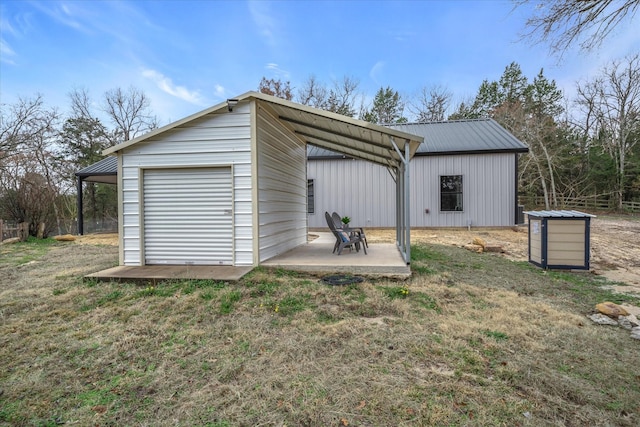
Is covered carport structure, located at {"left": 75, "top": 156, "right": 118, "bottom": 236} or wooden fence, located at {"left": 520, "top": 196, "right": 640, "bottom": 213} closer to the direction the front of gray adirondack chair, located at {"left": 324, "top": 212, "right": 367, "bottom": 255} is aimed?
the wooden fence

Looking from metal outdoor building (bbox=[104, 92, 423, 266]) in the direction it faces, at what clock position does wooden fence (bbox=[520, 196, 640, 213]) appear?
The wooden fence is roughly at 8 o'clock from the metal outdoor building.

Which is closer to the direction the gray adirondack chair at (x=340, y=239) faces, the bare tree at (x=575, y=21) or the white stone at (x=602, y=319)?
the bare tree

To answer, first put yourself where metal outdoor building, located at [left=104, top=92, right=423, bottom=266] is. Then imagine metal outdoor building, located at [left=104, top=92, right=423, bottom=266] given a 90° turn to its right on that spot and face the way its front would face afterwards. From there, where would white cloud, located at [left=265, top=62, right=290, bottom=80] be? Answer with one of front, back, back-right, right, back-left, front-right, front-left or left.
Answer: right

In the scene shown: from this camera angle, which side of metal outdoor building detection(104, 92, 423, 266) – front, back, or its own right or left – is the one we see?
front

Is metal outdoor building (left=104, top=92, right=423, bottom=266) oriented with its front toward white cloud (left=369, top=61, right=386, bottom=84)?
no

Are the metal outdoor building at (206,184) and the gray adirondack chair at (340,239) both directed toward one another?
no

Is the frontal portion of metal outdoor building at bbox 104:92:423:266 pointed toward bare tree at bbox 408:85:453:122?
no

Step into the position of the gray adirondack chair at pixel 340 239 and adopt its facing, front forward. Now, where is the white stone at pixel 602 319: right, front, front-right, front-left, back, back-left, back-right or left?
front-right

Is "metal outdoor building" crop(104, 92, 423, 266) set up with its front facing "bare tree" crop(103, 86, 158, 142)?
no

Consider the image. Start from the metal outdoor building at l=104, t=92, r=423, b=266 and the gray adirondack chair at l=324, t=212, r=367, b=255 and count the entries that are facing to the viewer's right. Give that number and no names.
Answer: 1

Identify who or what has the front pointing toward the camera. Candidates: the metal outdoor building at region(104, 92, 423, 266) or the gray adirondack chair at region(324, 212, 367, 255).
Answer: the metal outdoor building

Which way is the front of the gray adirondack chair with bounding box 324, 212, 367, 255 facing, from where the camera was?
facing to the right of the viewer
